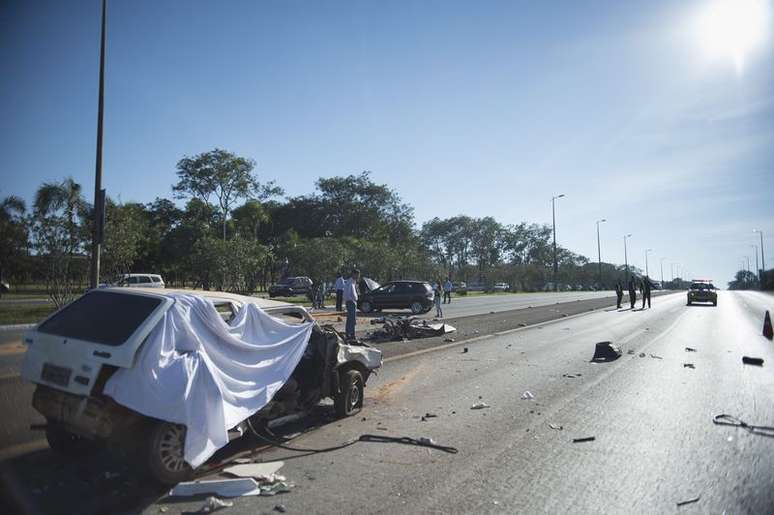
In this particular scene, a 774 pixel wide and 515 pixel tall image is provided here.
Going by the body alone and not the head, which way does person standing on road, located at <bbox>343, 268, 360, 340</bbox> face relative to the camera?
to the viewer's right

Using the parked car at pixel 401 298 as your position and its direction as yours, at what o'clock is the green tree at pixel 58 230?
The green tree is roughly at 11 o'clock from the parked car.

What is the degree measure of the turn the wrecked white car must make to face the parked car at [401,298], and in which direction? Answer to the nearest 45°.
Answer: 0° — it already faces it

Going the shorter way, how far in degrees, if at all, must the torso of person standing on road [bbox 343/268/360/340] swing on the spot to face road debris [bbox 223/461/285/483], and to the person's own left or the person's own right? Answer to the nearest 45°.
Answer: approximately 90° to the person's own right

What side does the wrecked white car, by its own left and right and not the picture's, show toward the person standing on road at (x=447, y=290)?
front

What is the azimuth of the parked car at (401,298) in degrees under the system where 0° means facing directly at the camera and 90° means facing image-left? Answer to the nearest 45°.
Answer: approximately 90°

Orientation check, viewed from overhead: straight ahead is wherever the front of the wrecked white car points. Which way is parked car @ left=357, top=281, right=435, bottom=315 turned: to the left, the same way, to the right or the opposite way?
to the left

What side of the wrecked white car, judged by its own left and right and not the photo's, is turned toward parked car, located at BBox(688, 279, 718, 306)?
front

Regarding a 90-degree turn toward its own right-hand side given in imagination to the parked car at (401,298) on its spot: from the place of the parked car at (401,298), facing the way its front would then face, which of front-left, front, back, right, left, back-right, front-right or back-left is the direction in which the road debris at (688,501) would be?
back

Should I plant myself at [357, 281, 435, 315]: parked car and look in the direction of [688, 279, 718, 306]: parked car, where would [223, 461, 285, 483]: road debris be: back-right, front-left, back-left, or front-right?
back-right

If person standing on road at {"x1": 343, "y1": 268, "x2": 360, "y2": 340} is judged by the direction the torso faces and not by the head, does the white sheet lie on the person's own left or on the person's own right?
on the person's own right

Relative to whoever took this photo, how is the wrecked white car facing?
facing away from the viewer and to the right of the viewer
